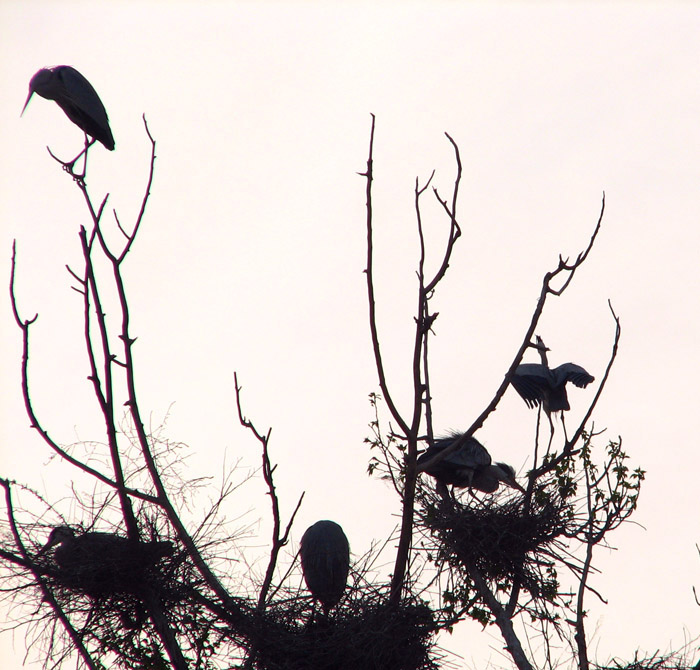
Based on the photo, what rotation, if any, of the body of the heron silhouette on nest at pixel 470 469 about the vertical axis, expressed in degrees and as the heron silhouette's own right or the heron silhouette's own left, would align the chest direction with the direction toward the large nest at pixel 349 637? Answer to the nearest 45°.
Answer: approximately 135° to the heron silhouette's own right

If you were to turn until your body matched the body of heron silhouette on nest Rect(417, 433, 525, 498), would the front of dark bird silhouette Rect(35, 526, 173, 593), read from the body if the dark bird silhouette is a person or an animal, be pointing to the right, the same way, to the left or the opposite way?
the opposite way

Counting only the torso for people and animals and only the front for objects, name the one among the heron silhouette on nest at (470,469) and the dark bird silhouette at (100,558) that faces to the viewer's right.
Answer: the heron silhouette on nest

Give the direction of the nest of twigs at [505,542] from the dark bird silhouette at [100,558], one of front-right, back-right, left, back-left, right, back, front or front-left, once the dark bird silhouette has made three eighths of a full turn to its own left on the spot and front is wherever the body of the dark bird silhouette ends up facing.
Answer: front-left

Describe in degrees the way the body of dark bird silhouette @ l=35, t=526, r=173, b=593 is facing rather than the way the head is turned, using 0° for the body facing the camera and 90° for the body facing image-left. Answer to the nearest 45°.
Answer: approximately 90°

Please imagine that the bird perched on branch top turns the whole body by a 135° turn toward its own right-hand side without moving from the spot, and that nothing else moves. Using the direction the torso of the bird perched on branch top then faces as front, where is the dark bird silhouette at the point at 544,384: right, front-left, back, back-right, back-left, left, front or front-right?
front-right

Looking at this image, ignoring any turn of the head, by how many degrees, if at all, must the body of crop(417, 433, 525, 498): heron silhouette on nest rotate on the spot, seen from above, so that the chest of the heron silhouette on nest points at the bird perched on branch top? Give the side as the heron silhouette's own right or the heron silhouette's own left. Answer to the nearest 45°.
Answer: approximately 135° to the heron silhouette's own right

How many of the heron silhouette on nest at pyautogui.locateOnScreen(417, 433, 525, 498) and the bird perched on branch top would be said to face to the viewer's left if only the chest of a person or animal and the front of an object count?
1

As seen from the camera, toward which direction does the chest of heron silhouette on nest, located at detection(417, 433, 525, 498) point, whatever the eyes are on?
to the viewer's right

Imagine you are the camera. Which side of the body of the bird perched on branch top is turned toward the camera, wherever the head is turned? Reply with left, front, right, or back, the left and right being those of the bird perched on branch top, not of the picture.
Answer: left

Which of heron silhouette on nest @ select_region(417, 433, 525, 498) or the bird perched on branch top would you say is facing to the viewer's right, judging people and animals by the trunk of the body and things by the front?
the heron silhouette on nest
